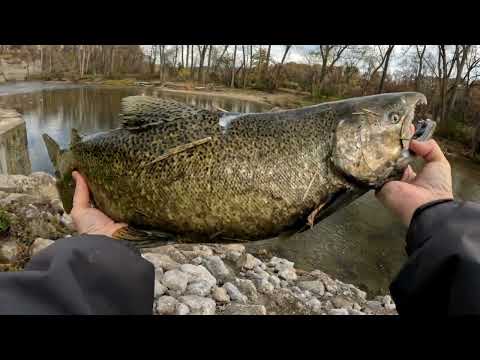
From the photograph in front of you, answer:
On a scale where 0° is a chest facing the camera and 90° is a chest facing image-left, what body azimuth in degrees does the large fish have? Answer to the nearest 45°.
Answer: approximately 270°

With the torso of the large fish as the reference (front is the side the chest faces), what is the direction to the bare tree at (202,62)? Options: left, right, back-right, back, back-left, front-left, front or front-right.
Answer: left

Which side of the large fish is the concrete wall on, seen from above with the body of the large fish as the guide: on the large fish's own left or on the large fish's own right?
on the large fish's own left
